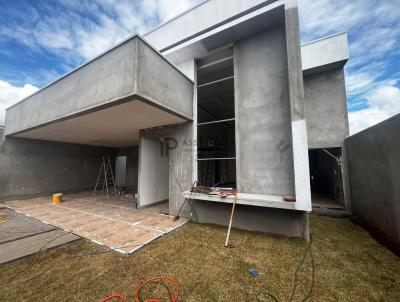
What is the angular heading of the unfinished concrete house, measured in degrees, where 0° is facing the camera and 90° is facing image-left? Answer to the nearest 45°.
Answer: approximately 45°

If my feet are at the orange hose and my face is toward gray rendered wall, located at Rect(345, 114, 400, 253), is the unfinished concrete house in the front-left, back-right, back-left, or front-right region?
front-left
